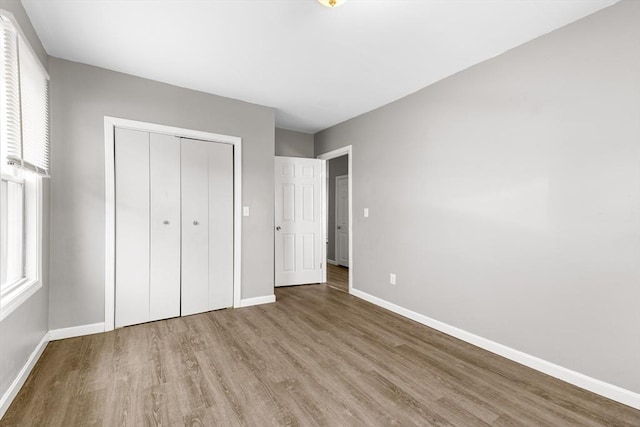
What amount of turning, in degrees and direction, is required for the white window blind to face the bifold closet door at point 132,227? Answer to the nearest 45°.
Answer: approximately 45° to its left

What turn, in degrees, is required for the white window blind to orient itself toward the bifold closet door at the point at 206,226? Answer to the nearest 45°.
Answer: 0° — it already faces it

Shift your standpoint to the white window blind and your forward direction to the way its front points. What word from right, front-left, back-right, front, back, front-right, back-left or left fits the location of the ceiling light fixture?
front-right

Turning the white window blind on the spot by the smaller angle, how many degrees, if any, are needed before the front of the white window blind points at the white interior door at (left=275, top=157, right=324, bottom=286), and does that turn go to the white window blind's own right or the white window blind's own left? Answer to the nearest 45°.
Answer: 0° — it already faces it

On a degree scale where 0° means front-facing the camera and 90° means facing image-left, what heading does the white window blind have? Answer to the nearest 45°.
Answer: approximately 270°
